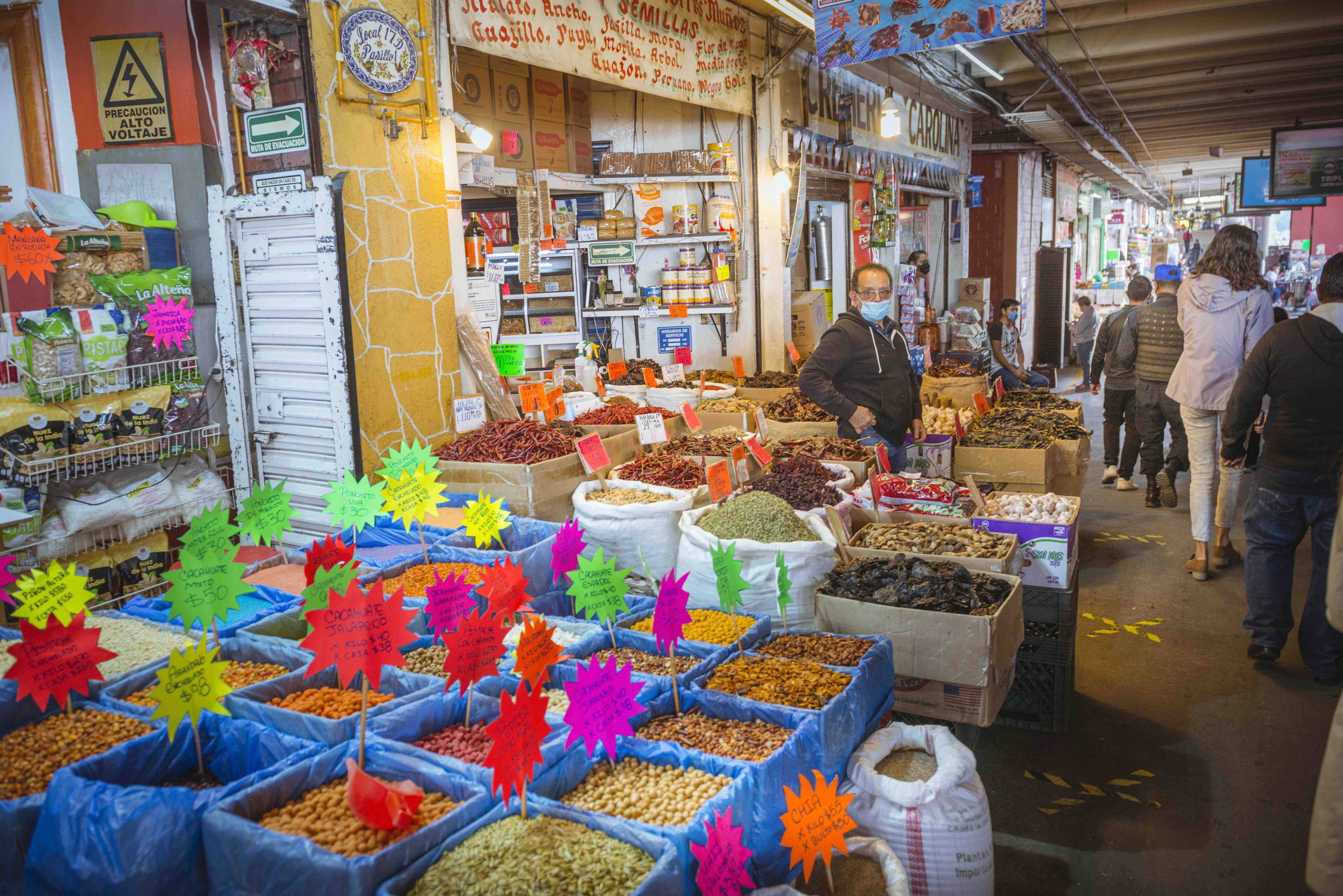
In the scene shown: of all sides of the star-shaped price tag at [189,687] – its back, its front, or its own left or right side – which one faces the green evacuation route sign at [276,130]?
back

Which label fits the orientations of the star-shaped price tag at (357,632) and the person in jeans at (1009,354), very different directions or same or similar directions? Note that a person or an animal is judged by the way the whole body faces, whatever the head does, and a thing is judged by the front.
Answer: same or similar directions

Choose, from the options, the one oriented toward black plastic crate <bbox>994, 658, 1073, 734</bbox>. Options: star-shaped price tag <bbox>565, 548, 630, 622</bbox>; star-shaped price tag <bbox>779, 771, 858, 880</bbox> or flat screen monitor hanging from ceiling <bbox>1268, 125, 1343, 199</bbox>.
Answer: the flat screen monitor hanging from ceiling

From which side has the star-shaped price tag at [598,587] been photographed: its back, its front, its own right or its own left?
front

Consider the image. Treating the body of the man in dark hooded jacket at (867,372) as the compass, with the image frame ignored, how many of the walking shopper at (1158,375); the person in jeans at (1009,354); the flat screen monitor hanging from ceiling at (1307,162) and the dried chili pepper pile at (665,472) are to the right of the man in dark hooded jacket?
1

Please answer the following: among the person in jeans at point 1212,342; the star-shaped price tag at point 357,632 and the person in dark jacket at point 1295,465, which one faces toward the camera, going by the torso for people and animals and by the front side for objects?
the star-shaped price tag

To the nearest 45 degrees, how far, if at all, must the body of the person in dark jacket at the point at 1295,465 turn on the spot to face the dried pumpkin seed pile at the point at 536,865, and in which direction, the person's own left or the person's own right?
approximately 180°

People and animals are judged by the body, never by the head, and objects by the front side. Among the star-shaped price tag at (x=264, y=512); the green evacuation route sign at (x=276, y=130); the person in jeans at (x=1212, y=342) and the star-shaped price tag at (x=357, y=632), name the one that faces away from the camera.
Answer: the person in jeans

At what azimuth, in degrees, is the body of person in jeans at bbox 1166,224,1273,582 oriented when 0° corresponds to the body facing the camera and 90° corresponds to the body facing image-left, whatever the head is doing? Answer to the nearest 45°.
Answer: approximately 180°

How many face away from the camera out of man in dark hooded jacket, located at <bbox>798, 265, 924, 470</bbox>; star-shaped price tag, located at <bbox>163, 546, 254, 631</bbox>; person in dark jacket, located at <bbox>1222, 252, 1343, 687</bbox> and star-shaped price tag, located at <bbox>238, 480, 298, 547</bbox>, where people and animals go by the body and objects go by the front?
1

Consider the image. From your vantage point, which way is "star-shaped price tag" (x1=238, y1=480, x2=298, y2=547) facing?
toward the camera

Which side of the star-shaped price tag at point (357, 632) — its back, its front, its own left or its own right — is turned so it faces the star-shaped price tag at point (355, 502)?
back

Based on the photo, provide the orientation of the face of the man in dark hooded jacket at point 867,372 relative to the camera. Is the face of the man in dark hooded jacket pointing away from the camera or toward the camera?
toward the camera

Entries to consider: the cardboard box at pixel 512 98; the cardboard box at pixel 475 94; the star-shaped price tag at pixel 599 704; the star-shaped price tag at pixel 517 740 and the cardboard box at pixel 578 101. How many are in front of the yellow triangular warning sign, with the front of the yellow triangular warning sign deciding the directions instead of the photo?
2

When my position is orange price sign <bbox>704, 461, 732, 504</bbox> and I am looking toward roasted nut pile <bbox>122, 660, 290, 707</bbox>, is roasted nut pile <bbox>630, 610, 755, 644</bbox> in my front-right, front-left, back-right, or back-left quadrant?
front-left

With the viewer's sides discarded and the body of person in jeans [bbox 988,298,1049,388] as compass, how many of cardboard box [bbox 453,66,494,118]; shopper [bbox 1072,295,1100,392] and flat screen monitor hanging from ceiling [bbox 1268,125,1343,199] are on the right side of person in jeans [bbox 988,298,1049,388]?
1

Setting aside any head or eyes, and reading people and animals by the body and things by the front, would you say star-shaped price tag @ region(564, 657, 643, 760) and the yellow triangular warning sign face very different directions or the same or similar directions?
same or similar directions

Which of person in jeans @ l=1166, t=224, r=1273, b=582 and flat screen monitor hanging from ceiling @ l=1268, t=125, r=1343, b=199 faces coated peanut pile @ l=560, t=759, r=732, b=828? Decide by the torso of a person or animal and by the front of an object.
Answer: the flat screen monitor hanging from ceiling

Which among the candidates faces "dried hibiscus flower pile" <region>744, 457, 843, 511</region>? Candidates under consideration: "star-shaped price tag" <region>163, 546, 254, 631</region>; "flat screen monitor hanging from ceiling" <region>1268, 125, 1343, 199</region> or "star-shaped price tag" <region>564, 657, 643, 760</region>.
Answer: the flat screen monitor hanging from ceiling

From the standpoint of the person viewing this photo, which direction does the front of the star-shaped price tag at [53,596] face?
facing the viewer
